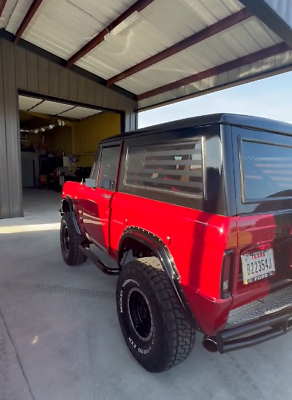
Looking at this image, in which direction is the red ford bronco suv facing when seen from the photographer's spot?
facing away from the viewer and to the left of the viewer
